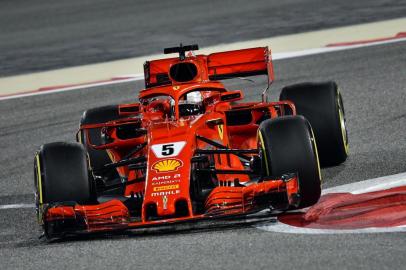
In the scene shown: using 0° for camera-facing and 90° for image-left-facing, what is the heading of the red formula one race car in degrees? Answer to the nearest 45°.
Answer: approximately 0°
